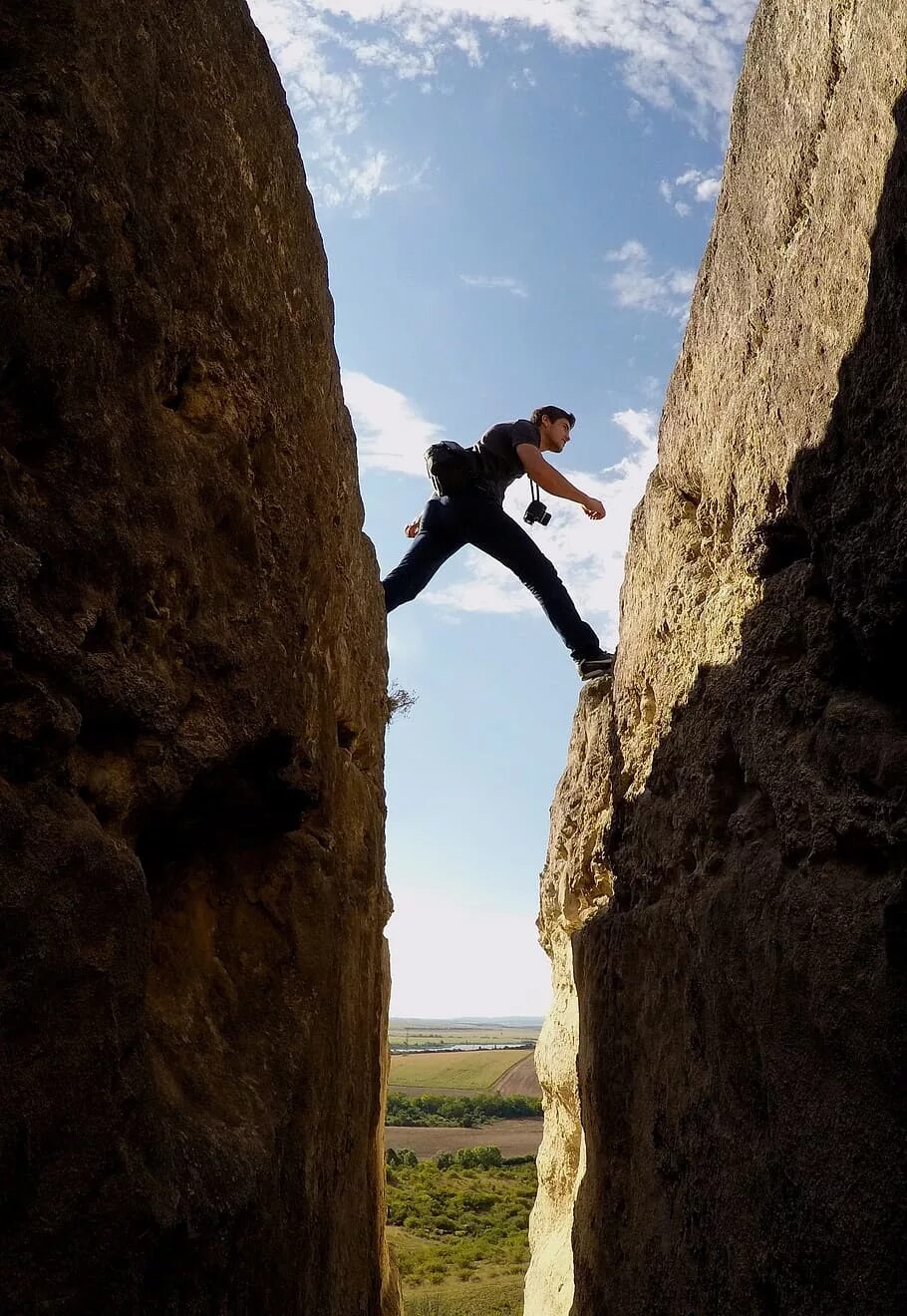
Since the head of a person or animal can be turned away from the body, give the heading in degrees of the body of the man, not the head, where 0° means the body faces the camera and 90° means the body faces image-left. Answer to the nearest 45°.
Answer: approximately 270°

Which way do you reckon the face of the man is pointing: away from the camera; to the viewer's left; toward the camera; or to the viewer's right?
to the viewer's right
